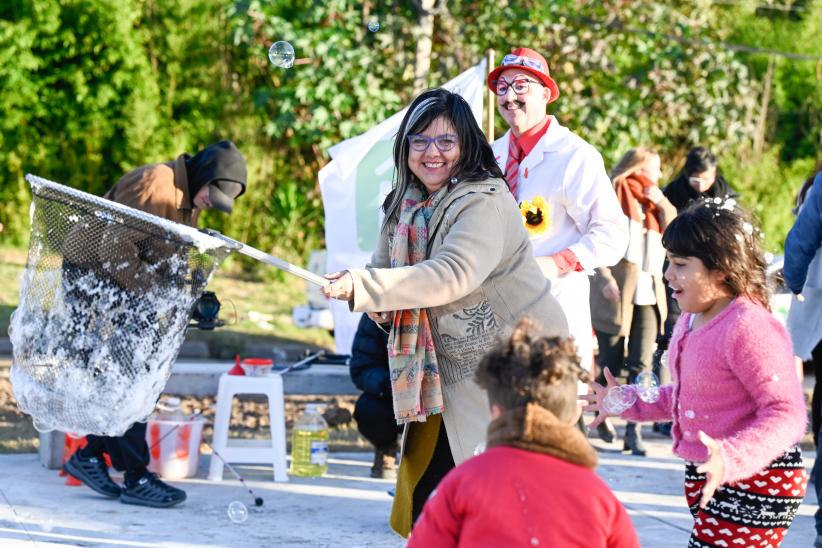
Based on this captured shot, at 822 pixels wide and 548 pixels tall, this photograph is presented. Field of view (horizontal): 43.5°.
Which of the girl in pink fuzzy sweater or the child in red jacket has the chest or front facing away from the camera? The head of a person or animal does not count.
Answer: the child in red jacket

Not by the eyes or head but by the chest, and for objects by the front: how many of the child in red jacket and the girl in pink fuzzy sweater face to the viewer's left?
1

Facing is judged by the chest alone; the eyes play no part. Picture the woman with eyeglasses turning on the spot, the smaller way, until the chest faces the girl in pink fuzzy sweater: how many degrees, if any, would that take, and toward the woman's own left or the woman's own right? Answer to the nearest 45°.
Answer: approximately 135° to the woman's own left

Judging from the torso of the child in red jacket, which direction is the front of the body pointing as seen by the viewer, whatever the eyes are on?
away from the camera

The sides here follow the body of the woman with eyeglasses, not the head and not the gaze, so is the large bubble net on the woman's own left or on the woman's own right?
on the woman's own right

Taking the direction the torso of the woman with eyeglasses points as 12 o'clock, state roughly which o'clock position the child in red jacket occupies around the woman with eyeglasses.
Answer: The child in red jacket is roughly at 10 o'clock from the woman with eyeglasses.

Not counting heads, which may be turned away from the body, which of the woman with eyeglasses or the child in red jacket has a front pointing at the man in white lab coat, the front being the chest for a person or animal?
the child in red jacket

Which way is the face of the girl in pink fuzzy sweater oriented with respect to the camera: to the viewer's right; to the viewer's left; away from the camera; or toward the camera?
to the viewer's left

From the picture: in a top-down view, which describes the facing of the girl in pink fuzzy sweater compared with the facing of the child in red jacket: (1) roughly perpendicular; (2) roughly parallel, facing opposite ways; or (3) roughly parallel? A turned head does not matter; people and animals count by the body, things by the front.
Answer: roughly perpendicular

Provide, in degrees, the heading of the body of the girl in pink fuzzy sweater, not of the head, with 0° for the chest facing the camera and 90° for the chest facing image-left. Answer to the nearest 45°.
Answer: approximately 90°

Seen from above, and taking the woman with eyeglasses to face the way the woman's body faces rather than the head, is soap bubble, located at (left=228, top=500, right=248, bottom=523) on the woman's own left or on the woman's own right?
on the woman's own right

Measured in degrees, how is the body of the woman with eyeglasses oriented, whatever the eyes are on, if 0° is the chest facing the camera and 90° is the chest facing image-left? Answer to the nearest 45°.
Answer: approximately 45°
